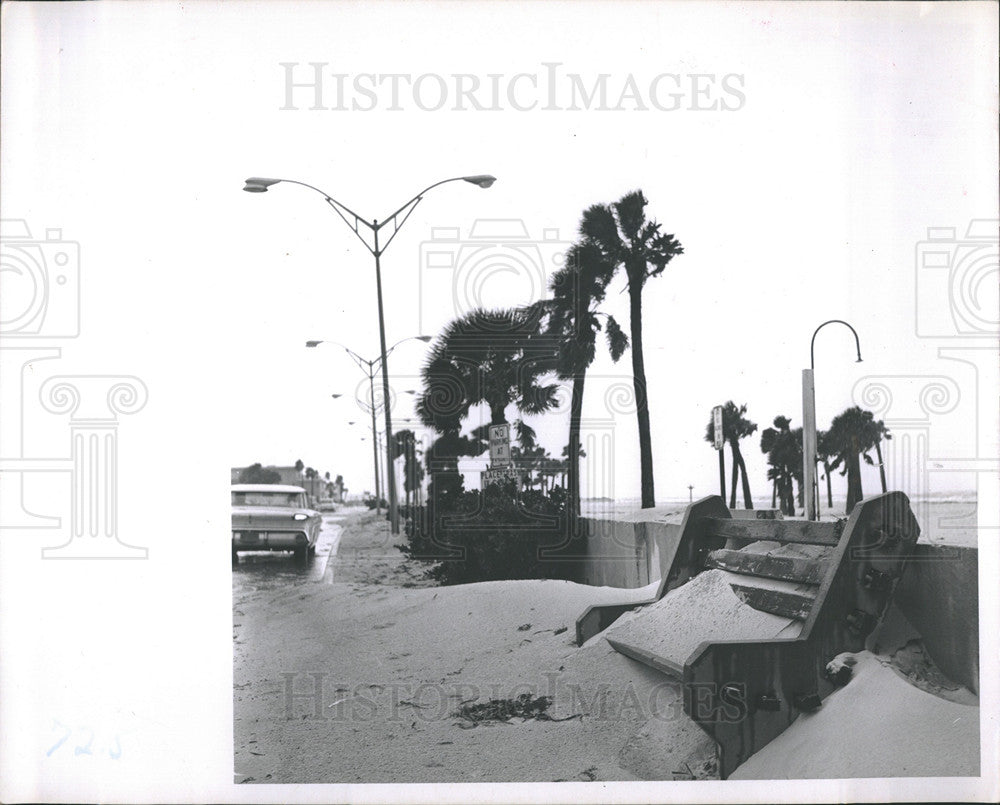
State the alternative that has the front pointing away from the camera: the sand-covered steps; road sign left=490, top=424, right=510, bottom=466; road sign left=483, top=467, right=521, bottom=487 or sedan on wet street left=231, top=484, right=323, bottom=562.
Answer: the sedan on wet street

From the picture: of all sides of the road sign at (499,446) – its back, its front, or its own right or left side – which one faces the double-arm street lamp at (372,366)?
right

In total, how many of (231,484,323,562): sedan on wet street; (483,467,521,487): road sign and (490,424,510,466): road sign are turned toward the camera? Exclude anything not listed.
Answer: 2

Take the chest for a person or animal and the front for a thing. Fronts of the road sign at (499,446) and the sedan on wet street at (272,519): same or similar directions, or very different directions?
very different directions

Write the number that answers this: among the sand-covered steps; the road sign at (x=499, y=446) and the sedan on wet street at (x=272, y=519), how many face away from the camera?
1

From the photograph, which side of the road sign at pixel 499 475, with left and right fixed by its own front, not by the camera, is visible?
front

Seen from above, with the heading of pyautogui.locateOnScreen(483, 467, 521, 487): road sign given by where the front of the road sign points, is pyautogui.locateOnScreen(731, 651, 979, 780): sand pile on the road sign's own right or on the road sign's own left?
on the road sign's own left

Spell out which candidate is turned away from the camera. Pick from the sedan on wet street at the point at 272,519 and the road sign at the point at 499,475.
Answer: the sedan on wet street

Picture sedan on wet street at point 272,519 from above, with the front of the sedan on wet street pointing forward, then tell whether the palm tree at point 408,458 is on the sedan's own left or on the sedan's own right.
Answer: on the sedan's own right

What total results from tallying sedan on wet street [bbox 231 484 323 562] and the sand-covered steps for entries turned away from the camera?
1

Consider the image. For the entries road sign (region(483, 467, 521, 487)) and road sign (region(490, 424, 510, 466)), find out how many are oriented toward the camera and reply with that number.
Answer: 2

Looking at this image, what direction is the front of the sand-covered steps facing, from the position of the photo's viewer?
facing the viewer and to the left of the viewer

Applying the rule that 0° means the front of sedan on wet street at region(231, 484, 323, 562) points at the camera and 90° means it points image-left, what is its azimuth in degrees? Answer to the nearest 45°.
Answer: approximately 180°
